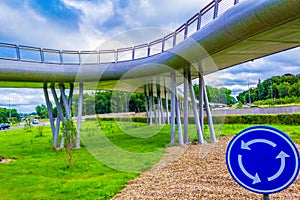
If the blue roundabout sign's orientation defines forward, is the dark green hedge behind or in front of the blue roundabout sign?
behind

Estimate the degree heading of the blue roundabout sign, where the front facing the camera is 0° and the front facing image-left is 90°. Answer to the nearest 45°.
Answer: approximately 0°
